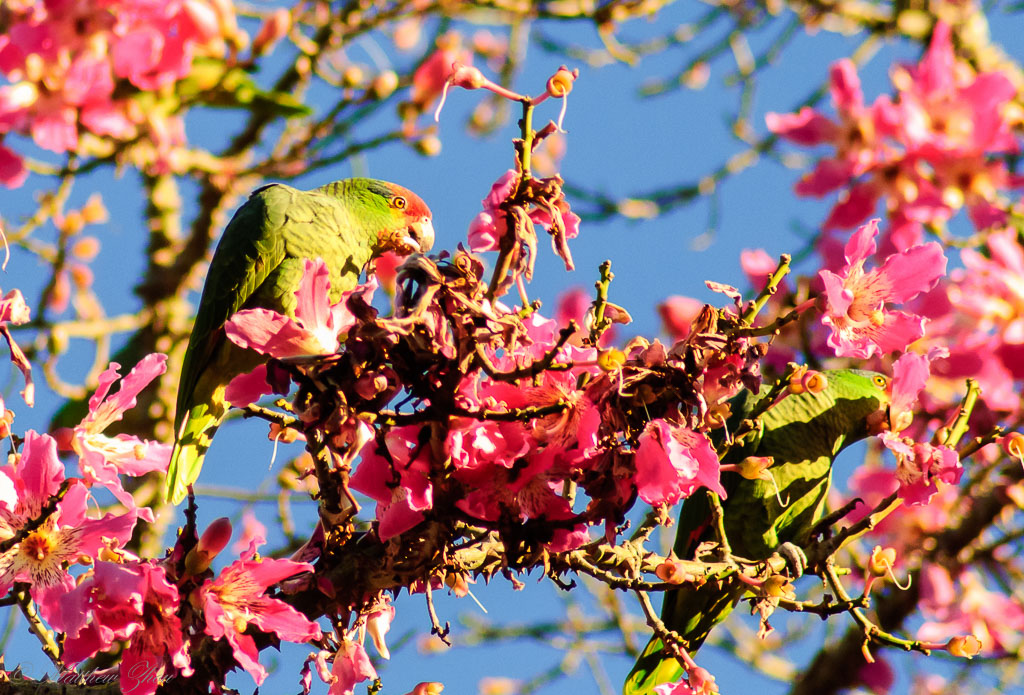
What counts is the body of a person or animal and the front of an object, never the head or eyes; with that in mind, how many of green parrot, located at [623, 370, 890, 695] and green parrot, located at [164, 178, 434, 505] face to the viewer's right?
2

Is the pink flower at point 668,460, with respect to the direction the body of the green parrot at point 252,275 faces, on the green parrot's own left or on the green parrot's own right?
on the green parrot's own right

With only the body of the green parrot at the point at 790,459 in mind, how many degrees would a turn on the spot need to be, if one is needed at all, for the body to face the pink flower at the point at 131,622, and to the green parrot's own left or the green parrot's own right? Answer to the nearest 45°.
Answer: approximately 135° to the green parrot's own right

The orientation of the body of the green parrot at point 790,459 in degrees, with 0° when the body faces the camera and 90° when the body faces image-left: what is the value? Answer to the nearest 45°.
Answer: approximately 270°

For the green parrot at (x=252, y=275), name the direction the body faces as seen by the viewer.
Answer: to the viewer's right
